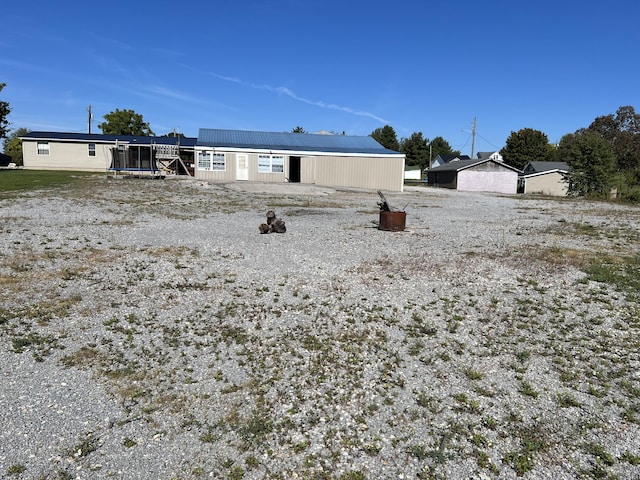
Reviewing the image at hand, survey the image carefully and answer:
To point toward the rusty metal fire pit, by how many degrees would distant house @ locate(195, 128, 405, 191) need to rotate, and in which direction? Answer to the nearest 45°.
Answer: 0° — it already faces it

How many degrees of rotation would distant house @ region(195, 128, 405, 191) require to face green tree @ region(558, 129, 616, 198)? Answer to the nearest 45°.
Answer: approximately 90° to its left

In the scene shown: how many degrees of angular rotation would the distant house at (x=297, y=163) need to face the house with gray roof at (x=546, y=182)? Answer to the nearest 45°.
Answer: approximately 135° to its left

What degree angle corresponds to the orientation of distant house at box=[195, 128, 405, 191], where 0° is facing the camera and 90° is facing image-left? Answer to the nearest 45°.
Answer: approximately 0°

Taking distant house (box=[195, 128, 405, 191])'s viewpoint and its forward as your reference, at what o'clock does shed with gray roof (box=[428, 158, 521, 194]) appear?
The shed with gray roof is roughly at 8 o'clock from the distant house.

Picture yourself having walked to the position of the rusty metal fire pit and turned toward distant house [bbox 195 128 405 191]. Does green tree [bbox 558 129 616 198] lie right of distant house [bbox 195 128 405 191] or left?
right

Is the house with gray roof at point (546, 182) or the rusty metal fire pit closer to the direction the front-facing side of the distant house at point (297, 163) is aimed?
the rusty metal fire pit

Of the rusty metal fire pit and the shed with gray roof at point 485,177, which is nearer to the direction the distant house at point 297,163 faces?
the rusty metal fire pit

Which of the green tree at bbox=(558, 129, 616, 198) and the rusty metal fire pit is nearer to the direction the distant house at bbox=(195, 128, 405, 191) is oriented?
the rusty metal fire pit
